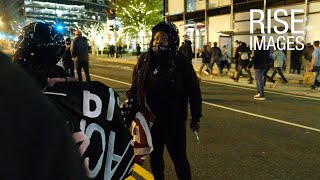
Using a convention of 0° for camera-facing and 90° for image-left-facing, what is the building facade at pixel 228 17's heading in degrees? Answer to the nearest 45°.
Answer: approximately 45°

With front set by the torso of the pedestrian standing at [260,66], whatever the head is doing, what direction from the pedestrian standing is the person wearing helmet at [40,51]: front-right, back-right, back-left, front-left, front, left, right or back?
left

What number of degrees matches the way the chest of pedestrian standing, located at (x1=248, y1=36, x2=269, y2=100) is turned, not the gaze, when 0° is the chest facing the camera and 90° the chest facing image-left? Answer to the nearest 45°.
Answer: approximately 90°

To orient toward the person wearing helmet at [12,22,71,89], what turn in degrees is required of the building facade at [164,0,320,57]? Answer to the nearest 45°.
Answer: approximately 45° to its left

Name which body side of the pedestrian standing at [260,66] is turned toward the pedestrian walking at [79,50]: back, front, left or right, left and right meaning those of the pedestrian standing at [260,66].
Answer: front

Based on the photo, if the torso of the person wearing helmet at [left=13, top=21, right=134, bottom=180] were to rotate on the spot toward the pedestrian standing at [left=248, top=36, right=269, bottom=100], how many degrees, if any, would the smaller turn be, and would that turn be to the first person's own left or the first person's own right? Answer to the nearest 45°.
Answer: approximately 90° to the first person's own right

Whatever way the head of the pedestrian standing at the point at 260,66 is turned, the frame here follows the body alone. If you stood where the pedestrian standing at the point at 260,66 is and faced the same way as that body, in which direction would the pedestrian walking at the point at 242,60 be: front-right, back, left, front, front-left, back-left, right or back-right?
right

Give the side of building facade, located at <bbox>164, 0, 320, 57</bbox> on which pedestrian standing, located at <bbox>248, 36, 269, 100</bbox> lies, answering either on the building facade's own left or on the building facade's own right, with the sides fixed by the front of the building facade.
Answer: on the building facade's own left

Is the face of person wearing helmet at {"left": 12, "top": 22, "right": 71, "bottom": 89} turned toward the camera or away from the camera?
away from the camera

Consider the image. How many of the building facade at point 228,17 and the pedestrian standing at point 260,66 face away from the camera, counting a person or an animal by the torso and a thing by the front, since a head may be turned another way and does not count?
0

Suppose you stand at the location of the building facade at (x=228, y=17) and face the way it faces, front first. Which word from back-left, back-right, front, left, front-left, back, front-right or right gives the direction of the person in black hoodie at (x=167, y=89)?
front-left
